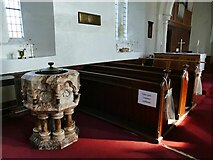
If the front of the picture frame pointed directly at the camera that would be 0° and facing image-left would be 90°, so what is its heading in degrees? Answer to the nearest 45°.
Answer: approximately 315°

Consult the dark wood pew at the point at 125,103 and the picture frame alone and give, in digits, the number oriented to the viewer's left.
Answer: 0

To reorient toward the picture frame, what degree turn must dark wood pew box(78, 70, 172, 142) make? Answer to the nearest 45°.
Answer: approximately 90° to its left

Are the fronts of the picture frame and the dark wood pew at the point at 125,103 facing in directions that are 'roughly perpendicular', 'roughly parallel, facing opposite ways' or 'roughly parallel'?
roughly perpendicular

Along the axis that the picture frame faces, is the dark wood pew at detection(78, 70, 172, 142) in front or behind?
in front

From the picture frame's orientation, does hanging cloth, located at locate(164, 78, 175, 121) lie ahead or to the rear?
ahead

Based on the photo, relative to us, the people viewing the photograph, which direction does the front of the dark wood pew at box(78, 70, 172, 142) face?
facing away from the viewer and to the right of the viewer
